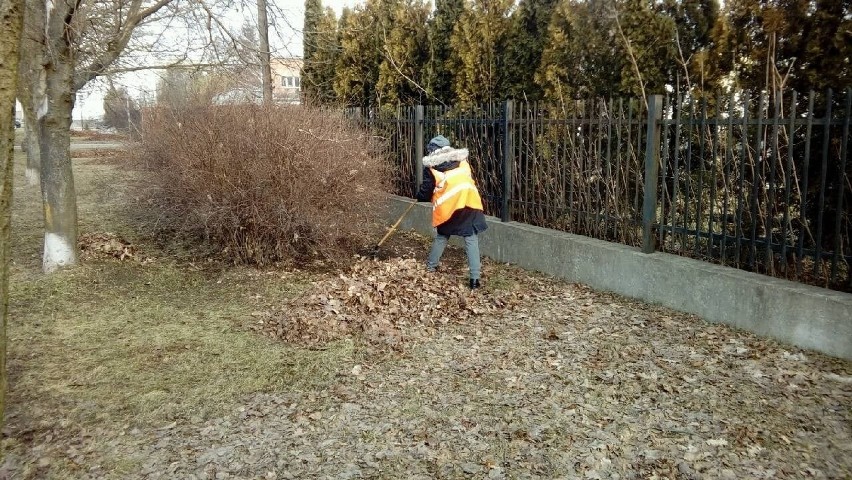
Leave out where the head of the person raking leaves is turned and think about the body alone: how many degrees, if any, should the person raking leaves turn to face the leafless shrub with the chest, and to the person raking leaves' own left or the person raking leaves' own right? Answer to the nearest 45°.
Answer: approximately 45° to the person raking leaves' own left

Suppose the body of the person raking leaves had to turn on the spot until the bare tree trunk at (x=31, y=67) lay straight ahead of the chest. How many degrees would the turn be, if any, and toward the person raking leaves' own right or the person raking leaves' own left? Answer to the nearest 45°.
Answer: approximately 45° to the person raking leaves' own left

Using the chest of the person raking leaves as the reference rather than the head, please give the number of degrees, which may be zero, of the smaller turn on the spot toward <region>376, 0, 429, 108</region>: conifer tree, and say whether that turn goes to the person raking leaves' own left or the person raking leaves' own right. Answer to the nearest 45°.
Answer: approximately 45° to the person raking leaves' own right

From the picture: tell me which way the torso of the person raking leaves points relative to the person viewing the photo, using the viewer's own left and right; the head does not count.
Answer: facing away from the viewer and to the left of the viewer

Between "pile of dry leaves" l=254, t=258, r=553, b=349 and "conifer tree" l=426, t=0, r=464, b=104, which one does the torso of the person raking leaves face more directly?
the conifer tree

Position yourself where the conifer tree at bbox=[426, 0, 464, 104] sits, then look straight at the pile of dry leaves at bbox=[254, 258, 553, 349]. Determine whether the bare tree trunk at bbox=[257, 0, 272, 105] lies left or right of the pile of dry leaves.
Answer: right

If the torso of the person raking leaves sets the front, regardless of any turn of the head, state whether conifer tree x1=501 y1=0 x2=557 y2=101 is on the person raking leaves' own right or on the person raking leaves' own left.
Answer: on the person raking leaves' own right
